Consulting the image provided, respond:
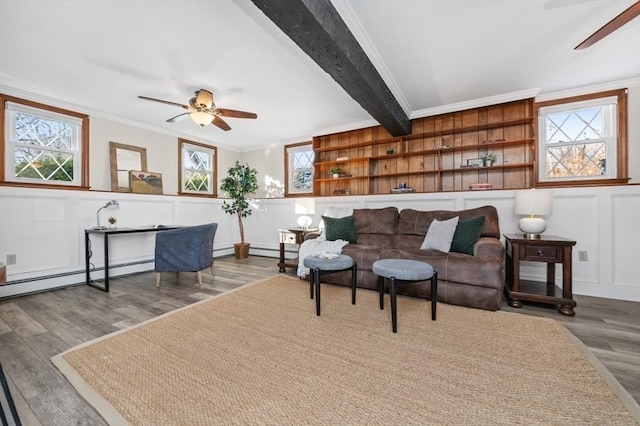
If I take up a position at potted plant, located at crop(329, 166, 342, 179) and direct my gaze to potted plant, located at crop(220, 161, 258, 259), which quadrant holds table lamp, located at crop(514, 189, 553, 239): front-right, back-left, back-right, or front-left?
back-left

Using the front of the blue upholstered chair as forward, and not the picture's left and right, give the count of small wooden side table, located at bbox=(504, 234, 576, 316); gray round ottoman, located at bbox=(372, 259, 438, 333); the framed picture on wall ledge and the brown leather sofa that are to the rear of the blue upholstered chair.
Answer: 3

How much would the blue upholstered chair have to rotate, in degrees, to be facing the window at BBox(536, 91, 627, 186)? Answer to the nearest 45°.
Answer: approximately 180°

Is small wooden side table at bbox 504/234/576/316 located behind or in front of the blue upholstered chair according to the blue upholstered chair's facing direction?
behind

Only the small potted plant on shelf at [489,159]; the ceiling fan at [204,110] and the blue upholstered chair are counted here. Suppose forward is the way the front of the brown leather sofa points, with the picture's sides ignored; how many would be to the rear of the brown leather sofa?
1

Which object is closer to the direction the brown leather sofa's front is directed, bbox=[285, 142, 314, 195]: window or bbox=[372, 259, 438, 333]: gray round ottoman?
the gray round ottoman

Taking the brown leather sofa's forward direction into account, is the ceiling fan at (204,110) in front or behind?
in front

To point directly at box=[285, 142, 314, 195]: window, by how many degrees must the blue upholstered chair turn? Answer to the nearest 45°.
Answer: approximately 90° to its right

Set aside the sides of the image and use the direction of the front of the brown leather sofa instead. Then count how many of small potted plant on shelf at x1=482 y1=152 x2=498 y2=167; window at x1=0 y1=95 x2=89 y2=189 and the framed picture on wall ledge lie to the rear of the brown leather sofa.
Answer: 1

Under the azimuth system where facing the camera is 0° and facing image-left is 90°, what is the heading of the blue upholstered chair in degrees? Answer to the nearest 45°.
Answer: approximately 135°

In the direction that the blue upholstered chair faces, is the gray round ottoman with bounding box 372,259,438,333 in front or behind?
behind

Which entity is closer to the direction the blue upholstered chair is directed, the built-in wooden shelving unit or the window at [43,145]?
the window

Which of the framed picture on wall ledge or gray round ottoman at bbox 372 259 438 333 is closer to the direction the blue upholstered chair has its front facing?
the framed picture on wall ledge
